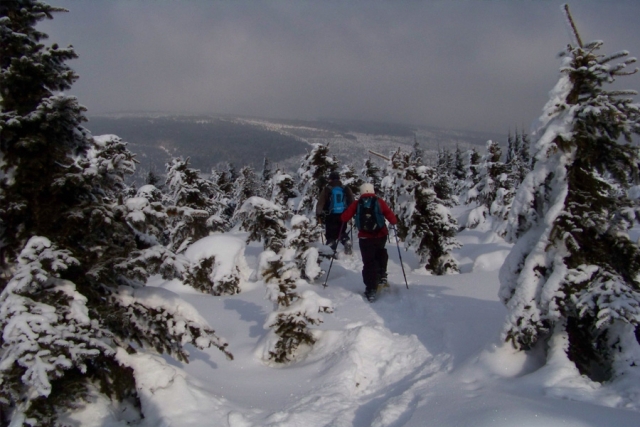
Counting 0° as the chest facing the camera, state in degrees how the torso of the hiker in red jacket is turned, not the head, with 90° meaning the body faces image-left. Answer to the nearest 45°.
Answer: approximately 180°

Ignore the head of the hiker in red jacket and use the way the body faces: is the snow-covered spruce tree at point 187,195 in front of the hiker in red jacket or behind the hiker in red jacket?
in front

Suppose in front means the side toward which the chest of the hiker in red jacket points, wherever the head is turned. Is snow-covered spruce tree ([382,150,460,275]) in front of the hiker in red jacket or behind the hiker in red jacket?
in front

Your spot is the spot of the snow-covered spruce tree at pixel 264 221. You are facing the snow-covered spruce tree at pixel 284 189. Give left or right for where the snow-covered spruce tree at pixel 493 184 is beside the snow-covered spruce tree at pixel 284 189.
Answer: right

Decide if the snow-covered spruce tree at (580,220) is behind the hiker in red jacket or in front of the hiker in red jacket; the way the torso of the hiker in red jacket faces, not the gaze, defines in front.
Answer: behind

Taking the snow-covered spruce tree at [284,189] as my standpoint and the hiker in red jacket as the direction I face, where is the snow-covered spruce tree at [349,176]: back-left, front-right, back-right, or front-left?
back-left

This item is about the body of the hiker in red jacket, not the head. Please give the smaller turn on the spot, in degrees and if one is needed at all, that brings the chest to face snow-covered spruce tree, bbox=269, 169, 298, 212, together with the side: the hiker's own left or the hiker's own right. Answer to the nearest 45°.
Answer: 0° — they already face it

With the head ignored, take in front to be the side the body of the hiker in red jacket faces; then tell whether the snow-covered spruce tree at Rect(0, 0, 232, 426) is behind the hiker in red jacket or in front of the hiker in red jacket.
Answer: behind

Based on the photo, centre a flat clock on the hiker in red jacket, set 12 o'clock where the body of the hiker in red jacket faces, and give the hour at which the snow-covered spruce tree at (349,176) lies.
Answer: The snow-covered spruce tree is roughly at 12 o'clock from the hiker in red jacket.

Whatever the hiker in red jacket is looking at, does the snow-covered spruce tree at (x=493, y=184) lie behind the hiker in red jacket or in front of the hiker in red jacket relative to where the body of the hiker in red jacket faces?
in front

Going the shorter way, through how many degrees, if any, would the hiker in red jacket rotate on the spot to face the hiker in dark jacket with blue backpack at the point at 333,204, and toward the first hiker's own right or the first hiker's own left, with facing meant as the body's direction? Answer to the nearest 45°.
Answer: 0° — they already face them
